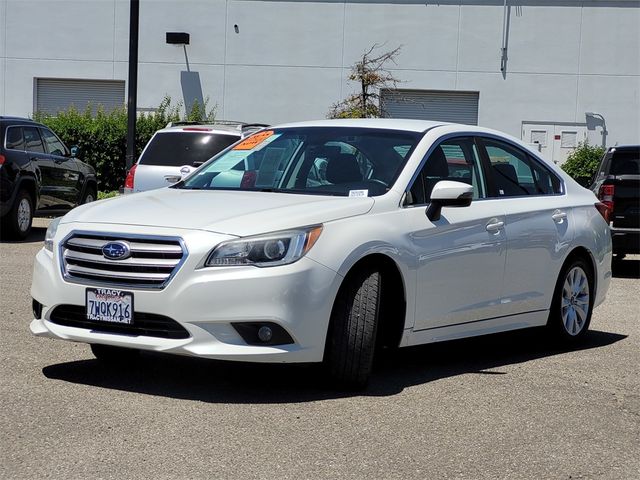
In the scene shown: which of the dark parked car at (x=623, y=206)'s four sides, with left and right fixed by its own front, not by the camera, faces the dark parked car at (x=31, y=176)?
left

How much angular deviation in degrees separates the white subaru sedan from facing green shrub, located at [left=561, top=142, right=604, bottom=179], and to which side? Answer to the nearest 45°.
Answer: approximately 135° to its right

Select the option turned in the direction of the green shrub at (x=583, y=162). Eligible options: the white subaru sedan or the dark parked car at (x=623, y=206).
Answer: the dark parked car

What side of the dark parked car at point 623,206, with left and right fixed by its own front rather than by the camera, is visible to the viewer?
back

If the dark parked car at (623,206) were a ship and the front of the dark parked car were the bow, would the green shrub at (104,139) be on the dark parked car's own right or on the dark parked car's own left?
on the dark parked car's own left

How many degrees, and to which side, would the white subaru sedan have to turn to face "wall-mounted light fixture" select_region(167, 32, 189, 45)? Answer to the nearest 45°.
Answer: approximately 135° to its right

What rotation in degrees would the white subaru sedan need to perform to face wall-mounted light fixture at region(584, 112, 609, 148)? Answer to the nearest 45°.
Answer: approximately 135° to its right

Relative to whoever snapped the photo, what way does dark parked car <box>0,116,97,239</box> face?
facing away from the viewer and to the right of the viewer

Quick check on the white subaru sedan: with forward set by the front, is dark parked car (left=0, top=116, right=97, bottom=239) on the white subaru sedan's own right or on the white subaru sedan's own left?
on the white subaru sedan's own right

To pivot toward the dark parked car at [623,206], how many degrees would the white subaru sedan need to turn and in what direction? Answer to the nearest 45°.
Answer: approximately 180°

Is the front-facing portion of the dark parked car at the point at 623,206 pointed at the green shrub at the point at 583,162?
yes

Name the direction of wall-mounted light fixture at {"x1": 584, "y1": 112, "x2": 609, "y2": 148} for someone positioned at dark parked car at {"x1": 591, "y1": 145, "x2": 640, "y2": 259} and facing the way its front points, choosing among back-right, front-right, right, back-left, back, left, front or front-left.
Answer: front

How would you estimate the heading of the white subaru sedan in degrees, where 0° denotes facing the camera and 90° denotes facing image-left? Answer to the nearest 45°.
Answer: approximately 45°

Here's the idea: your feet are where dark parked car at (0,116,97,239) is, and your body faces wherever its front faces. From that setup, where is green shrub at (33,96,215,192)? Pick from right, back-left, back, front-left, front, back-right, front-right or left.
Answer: front-left

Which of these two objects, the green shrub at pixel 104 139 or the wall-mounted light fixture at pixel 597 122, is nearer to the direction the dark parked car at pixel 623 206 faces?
the wall-mounted light fixture

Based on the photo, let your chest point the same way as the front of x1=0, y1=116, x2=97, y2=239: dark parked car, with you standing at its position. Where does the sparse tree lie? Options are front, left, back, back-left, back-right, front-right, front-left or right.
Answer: front
